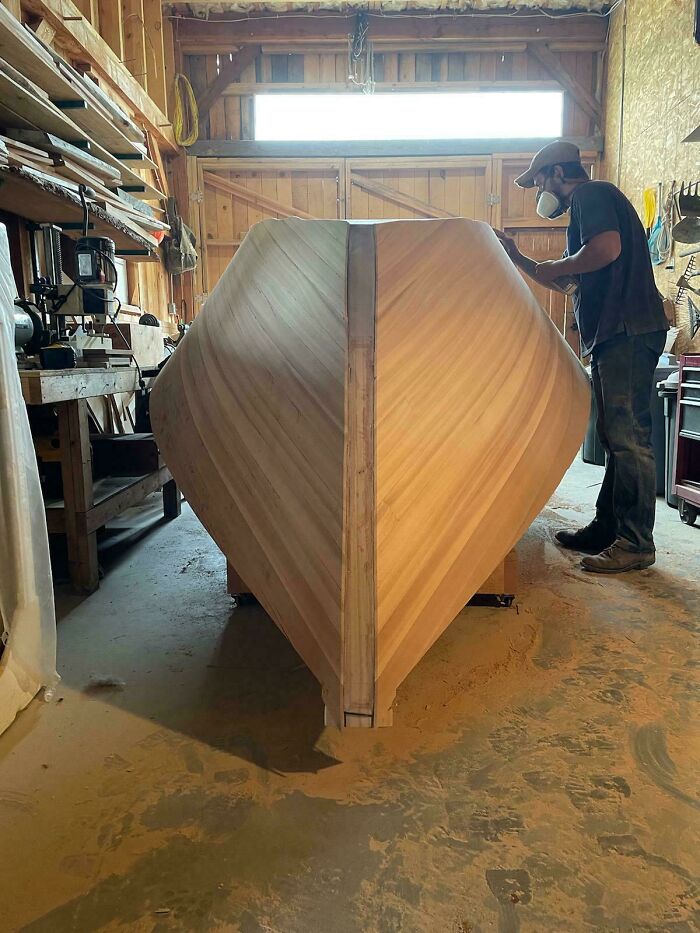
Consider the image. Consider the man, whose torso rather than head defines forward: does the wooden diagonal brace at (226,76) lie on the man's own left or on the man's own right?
on the man's own right

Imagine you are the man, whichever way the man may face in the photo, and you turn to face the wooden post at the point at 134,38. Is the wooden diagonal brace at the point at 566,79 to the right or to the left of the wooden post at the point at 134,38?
right

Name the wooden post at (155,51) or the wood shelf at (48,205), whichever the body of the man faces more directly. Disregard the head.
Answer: the wood shelf

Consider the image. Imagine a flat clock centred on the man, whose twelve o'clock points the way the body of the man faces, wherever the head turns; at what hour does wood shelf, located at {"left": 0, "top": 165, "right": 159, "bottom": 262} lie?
The wood shelf is roughly at 12 o'clock from the man.

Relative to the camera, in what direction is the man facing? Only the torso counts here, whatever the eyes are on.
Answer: to the viewer's left

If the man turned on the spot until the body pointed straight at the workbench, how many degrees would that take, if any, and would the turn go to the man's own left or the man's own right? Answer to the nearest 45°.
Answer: approximately 45° to the man's own left

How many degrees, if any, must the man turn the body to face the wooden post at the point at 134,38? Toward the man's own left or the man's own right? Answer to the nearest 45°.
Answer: approximately 45° to the man's own right

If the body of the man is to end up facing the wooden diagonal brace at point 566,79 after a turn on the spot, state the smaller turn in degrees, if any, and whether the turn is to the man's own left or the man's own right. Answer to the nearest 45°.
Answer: approximately 90° to the man's own right

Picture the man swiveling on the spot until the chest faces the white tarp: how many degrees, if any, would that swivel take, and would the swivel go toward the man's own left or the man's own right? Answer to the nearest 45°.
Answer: approximately 45° to the man's own left

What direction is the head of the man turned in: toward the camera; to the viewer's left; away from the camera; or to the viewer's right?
to the viewer's left

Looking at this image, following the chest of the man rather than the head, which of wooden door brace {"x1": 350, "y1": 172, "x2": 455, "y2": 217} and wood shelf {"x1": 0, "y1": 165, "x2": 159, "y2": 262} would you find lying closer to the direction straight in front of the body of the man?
the wood shelf
